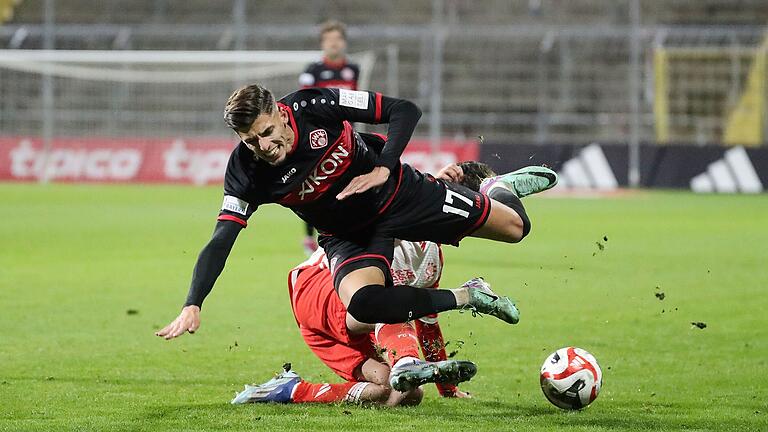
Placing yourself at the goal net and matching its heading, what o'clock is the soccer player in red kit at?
The soccer player in red kit is roughly at 12 o'clock from the goal net.

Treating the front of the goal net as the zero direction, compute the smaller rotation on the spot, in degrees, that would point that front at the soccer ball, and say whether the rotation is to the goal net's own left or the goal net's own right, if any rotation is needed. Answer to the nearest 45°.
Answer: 0° — it already faces it

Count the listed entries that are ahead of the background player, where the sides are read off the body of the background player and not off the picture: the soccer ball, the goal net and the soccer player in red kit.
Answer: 2

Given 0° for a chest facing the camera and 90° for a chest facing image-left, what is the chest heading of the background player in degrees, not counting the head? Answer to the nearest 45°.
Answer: approximately 0°

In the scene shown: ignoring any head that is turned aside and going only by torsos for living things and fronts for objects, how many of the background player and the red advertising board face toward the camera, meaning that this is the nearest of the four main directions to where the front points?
2

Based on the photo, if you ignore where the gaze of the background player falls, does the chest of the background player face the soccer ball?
yes

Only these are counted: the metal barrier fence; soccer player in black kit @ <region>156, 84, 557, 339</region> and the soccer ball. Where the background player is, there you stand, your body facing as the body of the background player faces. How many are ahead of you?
2
